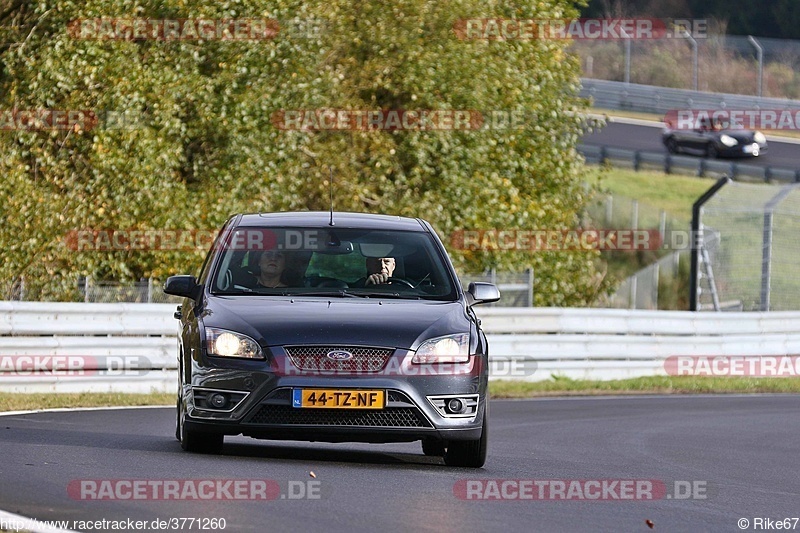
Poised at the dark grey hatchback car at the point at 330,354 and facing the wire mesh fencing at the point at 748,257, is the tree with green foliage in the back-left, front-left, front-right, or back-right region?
front-left

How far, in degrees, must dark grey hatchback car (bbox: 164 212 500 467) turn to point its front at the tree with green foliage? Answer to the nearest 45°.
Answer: approximately 180°

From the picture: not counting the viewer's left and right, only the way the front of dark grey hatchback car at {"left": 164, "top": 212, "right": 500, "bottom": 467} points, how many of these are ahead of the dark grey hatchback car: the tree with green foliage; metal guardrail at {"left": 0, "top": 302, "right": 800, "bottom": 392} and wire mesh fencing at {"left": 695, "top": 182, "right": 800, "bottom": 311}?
0

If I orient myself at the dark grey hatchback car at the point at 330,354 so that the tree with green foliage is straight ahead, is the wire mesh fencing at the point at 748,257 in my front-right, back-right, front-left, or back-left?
front-right

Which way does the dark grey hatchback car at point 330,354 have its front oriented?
toward the camera

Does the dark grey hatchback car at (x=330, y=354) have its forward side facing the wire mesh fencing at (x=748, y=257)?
no

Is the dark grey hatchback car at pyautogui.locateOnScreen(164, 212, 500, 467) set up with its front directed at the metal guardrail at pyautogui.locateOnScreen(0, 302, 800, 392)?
no
